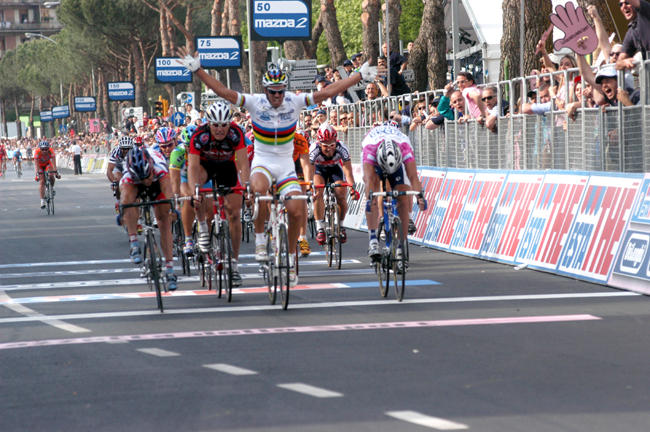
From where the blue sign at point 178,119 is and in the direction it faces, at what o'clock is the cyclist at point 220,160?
The cyclist is roughly at 12 o'clock from the blue sign.

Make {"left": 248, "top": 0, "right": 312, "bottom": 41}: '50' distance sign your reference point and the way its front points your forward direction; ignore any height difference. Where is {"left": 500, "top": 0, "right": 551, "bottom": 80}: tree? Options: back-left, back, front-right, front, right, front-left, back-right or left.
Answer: front-left

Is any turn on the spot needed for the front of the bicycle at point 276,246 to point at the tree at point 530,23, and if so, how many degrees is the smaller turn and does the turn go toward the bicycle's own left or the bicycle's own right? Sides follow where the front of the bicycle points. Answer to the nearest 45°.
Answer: approximately 135° to the bicycle's own left

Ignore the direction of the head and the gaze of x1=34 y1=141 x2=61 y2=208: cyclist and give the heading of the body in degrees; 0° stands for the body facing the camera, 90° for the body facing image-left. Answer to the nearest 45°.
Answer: approximately 0°

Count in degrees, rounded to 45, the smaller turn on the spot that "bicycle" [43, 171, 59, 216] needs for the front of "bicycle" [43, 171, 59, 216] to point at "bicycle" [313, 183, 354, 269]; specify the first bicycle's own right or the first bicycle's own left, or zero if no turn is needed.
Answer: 0° — it already faces it

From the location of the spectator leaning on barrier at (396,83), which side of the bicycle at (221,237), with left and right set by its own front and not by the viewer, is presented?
back

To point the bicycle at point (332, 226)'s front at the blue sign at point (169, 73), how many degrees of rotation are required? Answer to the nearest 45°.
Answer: approximately 180°

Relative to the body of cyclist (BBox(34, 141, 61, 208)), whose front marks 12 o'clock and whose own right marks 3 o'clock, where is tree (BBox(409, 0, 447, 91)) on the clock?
The tree is roughly at 10 o'clock from the cyclist.

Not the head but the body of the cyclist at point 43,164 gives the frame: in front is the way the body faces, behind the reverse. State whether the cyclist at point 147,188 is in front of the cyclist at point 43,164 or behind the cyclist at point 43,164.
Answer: in front

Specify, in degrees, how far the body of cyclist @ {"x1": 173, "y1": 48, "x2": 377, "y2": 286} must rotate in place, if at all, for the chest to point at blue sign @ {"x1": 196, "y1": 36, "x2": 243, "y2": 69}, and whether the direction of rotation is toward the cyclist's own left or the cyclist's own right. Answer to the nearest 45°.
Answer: approximately 180°

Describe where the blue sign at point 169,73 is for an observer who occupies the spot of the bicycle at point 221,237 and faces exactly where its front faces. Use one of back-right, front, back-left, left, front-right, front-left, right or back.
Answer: back

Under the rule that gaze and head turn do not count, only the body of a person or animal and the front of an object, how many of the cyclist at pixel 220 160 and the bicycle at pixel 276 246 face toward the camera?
2

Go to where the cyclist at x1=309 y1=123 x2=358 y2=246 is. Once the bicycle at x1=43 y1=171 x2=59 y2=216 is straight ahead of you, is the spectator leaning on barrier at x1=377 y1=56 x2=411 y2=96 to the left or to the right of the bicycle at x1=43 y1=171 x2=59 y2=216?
right
